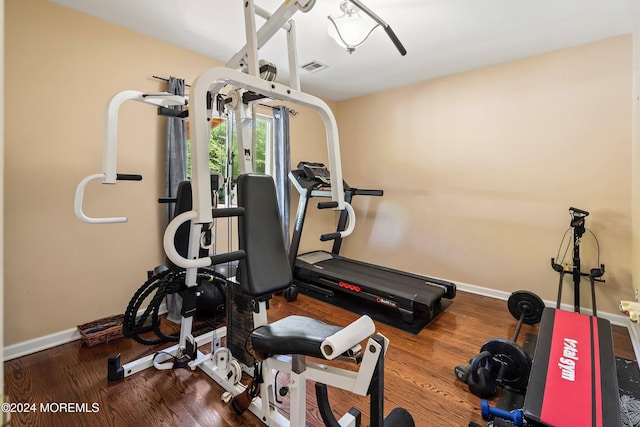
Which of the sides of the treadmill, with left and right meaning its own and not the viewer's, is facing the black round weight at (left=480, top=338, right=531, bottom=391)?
back

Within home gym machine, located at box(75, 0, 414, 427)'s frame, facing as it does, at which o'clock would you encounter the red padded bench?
The red padded bench is roughly at 11 o'clock from the home gym machine.

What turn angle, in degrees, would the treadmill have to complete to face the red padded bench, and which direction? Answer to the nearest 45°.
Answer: approximately 180°

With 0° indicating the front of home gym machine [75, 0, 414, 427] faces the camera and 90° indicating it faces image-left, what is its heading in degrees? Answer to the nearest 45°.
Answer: approximately 315°

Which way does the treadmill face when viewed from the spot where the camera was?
facing away from the viewer and to the left of the viewer

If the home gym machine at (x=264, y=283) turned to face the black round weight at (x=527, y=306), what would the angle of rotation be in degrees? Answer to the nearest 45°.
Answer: approximately 45° to its left

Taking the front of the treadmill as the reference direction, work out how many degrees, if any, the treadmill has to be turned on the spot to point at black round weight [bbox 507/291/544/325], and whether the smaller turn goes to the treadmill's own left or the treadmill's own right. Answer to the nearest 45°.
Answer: approximately 135° to the treadmill's own right
